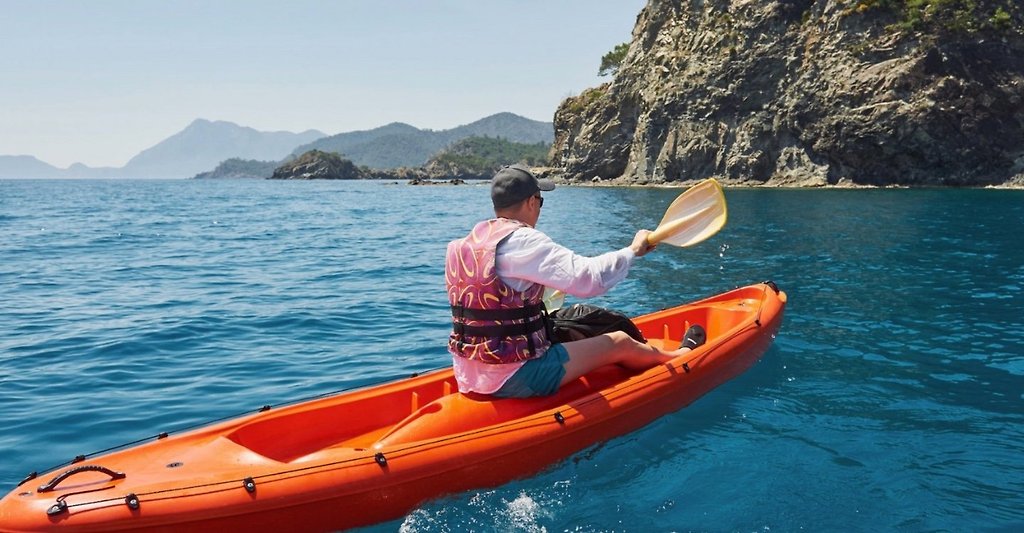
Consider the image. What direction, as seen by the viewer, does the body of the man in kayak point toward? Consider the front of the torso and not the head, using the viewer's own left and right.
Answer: facing away from the viewer and to the right of the viewer

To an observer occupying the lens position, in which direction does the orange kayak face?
facing away from the viewer and to the right of the viewer

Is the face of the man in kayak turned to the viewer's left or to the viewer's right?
to the viewer's right
